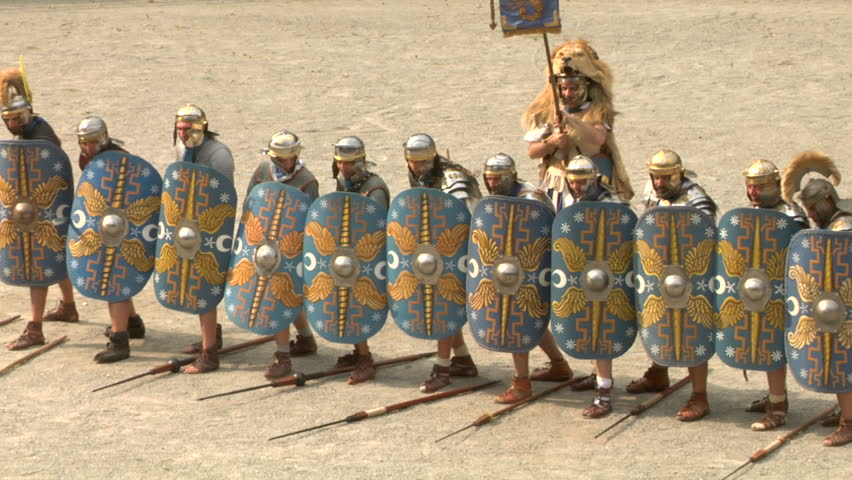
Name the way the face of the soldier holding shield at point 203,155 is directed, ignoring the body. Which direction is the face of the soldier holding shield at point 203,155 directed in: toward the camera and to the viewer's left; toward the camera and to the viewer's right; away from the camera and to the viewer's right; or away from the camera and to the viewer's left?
toward the camera and to the viewer's left

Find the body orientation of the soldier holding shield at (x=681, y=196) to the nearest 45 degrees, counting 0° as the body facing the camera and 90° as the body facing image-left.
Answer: approximately 45°

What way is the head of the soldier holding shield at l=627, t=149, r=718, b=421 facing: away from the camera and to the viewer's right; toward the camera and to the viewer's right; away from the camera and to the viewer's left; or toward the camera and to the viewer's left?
toward the camera and to the viewer's left

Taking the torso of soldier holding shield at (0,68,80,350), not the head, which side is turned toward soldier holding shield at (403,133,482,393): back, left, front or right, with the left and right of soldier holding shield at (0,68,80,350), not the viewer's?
left

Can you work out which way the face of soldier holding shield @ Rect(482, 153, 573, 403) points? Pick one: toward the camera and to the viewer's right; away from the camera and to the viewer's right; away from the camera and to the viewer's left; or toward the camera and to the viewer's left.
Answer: toward the camera and to the viewer's left

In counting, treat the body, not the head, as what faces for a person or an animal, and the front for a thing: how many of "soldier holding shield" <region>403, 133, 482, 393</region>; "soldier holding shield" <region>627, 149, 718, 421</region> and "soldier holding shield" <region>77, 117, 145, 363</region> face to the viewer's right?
0

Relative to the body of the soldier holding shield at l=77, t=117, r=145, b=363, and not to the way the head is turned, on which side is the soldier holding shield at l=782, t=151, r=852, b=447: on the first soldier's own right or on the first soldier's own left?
on the first soldier's own left

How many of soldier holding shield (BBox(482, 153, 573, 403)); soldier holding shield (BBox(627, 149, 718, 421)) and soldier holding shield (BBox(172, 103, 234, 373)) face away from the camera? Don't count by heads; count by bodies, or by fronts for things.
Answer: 0

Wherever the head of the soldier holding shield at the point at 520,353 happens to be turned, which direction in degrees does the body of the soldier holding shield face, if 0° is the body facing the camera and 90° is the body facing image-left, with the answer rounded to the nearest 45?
approximately 45°

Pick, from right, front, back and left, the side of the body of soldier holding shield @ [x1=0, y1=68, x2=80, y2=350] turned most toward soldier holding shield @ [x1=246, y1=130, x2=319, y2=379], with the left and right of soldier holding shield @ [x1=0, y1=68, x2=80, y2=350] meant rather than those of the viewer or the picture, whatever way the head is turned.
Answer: left

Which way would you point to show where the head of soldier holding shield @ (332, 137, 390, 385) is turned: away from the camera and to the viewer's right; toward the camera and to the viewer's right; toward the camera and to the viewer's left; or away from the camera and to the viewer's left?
toward the camera and to the viewer's left

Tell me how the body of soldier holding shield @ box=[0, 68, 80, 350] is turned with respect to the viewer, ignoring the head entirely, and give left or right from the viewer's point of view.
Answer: facing the viewer and to the left of the viewer
